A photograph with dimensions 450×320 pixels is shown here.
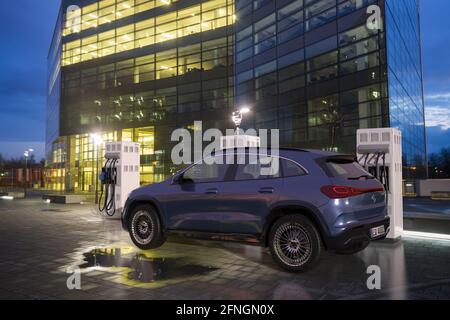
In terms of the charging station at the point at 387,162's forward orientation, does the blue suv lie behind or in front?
in front

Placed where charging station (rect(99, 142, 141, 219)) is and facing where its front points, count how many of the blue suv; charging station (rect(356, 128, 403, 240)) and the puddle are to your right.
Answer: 0

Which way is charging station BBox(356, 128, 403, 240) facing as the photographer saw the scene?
facing the viewer and to the left of the viewer

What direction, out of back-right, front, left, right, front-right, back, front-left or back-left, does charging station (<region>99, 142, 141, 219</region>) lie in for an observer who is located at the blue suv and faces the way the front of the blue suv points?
front

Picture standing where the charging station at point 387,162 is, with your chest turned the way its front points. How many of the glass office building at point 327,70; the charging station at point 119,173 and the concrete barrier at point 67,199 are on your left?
0

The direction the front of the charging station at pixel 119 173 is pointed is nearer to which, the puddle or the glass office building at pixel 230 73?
the puddle

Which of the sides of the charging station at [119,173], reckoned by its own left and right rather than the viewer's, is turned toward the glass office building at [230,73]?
back

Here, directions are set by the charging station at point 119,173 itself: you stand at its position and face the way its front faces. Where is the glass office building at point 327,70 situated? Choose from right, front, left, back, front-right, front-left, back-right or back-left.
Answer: back

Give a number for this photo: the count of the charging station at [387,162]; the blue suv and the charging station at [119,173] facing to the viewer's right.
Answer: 0

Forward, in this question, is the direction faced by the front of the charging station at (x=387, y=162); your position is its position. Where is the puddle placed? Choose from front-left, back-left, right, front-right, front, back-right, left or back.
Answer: front

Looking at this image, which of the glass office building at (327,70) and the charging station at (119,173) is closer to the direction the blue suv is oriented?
the charging station

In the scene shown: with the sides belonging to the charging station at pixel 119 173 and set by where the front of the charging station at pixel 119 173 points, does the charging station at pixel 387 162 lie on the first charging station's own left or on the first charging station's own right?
on the first charging station's own left

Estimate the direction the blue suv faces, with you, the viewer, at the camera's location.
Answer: facing away from the viewer and to the left of the viewer

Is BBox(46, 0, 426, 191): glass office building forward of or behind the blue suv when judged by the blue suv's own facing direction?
forward

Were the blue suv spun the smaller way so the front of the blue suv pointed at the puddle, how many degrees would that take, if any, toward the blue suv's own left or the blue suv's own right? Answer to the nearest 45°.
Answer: approximately 45° to the blue suv's own left

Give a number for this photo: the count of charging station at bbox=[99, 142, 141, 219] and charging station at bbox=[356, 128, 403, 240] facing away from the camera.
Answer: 0

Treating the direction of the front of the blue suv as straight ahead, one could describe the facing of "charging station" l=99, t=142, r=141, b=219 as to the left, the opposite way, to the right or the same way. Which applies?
to the left

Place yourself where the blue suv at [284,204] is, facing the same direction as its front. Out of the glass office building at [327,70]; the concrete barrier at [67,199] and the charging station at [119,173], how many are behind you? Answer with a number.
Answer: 0
